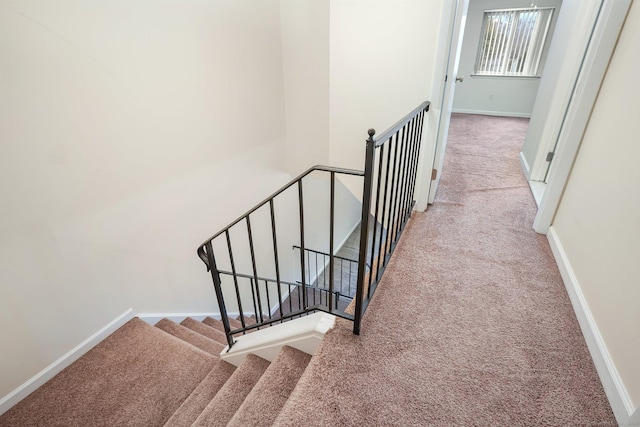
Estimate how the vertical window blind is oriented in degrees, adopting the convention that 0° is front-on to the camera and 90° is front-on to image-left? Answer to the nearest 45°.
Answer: approximately 0°

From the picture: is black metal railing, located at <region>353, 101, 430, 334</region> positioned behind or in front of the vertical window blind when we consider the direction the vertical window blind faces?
in front
